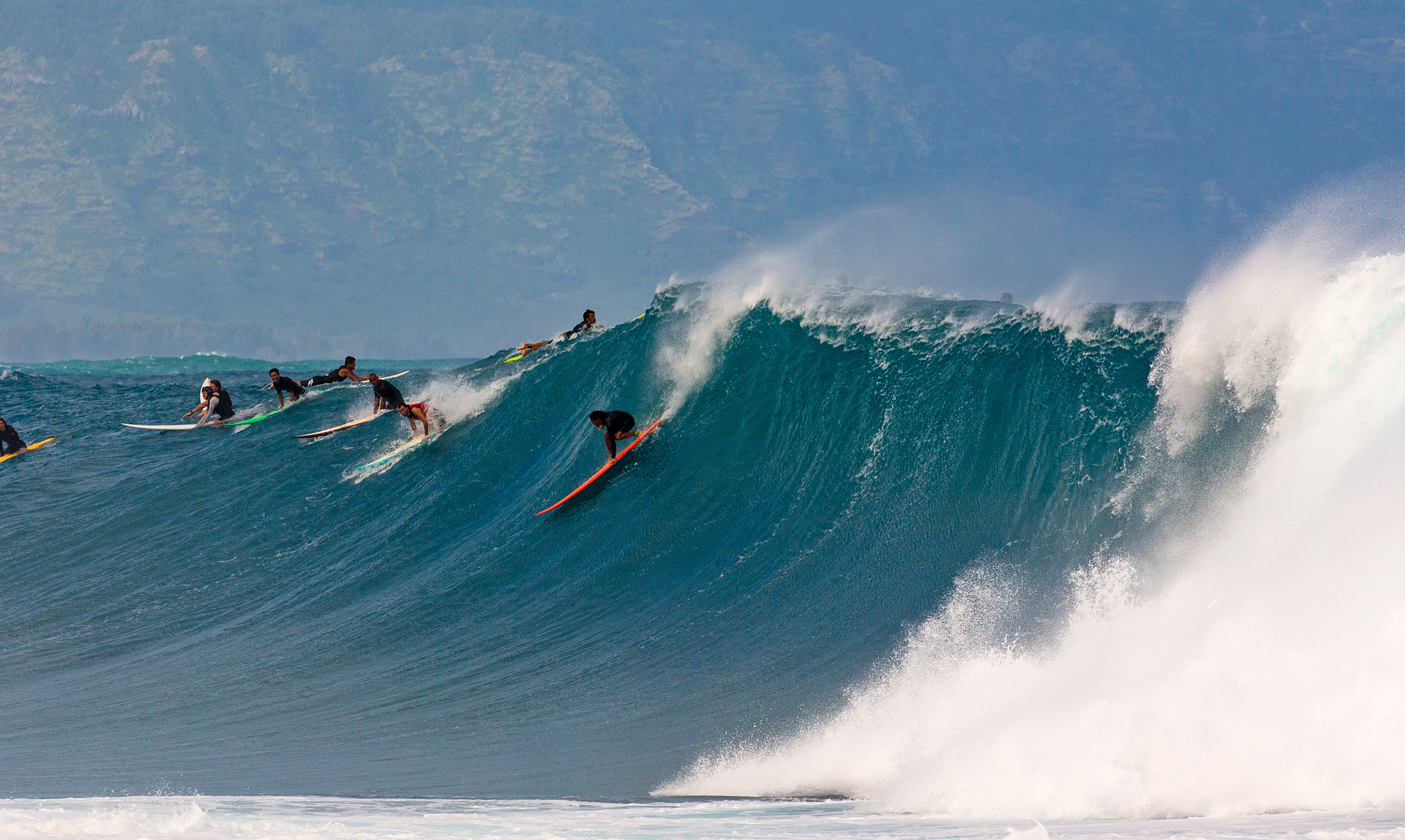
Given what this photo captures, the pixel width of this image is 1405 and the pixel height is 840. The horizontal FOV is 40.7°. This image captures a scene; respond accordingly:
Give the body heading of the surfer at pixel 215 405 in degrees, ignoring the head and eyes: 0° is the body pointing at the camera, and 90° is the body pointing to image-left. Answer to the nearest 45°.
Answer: approximately 90°

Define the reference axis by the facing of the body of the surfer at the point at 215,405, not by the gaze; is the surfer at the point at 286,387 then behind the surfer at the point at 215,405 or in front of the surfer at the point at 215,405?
behind

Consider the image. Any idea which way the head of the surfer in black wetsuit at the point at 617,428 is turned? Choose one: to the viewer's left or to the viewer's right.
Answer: to the viewer's left

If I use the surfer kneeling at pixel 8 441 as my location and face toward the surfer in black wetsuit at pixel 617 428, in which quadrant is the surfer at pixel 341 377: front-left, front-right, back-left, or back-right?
front-left

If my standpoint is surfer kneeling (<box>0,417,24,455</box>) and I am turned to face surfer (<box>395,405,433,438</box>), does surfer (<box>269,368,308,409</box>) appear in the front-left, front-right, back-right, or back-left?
front-left

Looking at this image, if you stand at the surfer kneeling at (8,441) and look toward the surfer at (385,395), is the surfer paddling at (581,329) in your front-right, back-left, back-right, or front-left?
front-left
